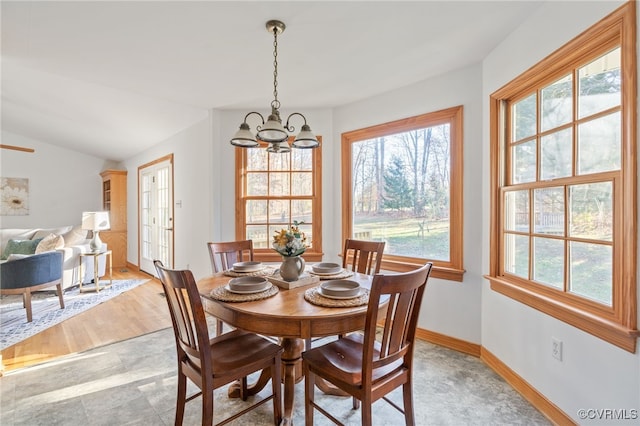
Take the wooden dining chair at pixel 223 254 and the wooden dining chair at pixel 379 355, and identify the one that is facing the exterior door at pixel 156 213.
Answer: the wooden dining chair at pixel 379 355

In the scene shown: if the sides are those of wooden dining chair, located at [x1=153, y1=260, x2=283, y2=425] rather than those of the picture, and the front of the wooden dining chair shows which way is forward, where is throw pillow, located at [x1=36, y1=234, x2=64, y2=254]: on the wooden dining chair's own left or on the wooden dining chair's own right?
on the wooden dining chair's own left

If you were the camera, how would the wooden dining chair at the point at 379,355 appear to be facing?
facing away from the viewer and to the left of the viewer

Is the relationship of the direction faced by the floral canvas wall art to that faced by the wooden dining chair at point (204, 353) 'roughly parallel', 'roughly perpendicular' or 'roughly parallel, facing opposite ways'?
roughly perpendicular

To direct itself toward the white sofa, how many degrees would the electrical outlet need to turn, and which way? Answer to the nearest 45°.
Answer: approximately 45° to its right

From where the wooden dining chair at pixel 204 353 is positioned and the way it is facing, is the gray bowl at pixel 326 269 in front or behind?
in front

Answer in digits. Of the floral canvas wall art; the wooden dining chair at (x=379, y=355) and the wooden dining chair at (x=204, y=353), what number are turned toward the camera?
1

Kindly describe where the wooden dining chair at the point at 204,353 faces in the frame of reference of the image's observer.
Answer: facing away from the viewer and to the right of the viewer

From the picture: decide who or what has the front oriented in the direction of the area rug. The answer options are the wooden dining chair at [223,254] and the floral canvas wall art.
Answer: the floral canvas wall art

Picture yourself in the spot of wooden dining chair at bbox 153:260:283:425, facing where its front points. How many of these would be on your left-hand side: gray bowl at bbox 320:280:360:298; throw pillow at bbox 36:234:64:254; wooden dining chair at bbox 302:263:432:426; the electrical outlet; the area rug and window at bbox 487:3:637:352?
2

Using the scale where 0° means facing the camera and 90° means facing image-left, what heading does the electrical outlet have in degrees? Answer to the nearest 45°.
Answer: approximately 45°

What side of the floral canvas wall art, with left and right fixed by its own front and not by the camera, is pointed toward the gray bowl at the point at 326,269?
front

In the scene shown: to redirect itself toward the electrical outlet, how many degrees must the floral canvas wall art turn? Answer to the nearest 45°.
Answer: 0° — it already faces it

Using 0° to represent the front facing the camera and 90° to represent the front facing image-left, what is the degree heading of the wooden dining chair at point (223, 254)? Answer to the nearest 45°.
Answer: approximately 315°

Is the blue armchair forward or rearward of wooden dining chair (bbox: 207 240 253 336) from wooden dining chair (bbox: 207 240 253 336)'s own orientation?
rearward

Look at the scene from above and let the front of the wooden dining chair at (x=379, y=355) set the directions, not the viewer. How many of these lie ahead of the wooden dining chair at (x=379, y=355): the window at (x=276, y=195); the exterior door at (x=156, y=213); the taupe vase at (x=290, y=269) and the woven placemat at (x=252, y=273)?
4

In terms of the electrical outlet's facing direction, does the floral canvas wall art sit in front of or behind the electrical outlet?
in front
